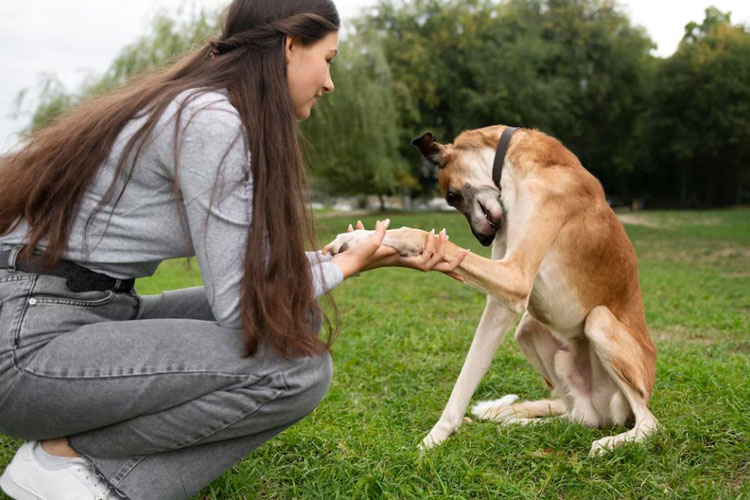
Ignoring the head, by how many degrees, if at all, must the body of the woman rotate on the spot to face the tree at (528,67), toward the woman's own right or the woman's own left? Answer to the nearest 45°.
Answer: approximately 45° to the woman's own left

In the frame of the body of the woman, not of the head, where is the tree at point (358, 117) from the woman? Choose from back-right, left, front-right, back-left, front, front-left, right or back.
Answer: left

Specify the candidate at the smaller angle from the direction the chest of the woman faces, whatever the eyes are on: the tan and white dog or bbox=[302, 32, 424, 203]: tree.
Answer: the tan and white dog

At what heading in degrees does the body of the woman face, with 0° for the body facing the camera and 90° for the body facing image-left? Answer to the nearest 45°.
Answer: approximately 270°

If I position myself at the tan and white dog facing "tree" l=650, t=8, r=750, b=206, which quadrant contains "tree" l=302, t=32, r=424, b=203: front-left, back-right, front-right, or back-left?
front-left

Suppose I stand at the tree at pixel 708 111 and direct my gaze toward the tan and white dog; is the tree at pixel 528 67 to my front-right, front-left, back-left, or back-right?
front-right

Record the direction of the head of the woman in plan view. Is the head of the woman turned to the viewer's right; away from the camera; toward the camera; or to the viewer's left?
to the viewer's right
